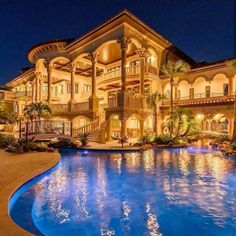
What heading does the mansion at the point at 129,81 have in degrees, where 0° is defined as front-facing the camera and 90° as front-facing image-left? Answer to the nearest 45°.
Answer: approximately 45°

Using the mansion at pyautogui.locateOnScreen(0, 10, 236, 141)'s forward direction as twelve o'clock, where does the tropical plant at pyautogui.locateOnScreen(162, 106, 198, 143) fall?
The tropical plant is roughly at 9 o'clock from the mansion.
